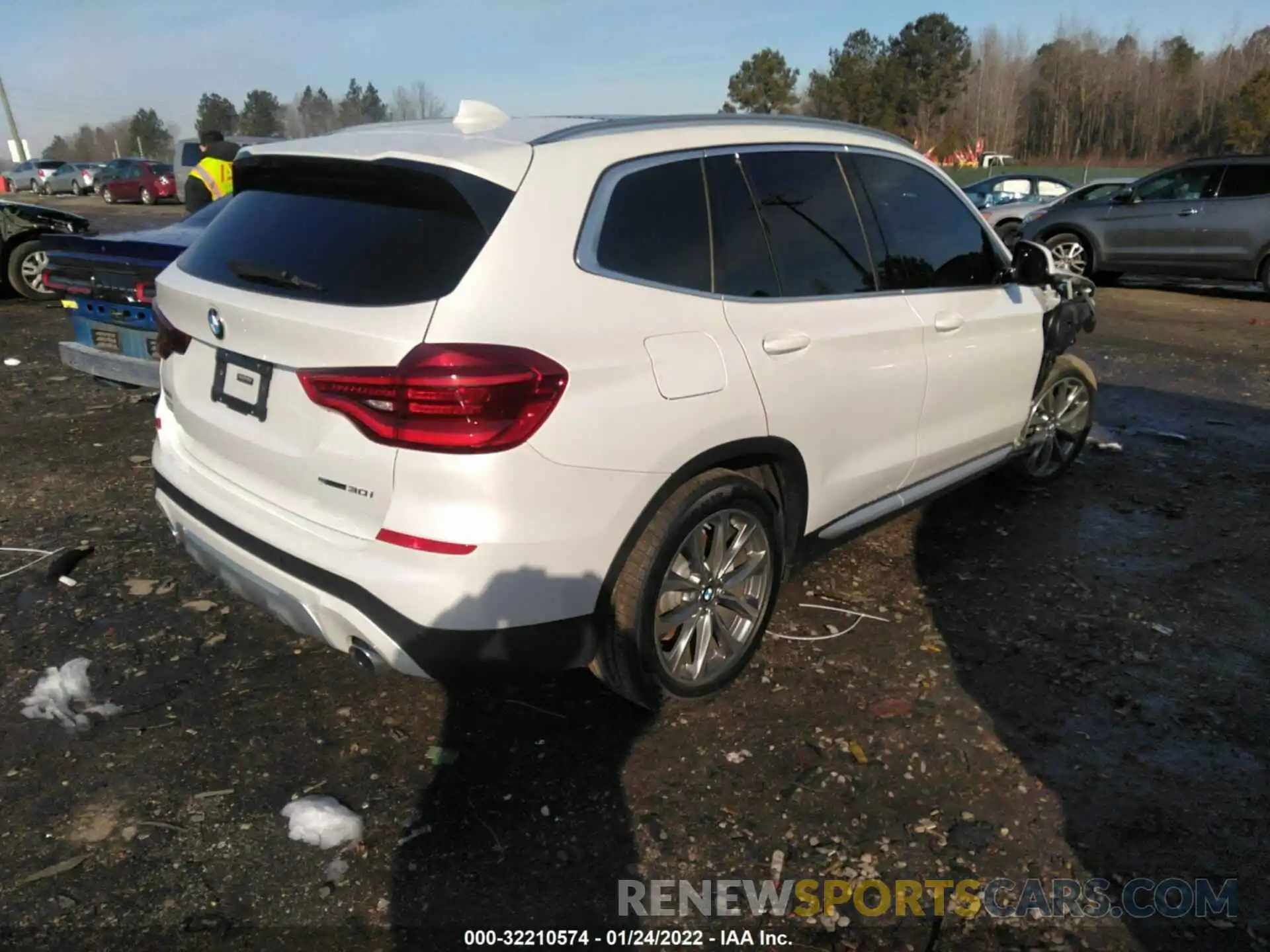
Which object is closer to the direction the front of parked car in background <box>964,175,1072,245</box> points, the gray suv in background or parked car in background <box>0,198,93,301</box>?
the parked car in background

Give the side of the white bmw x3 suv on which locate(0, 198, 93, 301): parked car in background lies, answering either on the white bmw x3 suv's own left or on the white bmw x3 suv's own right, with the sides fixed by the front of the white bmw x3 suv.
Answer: on the white bmw x3 suv's own left

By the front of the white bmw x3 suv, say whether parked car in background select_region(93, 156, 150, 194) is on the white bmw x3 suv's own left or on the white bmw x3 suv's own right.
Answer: on the white bmw x3 suv's own left

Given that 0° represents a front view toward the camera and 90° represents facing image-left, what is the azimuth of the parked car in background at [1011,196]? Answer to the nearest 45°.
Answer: approximately 45°

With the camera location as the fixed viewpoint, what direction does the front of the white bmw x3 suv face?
facing away from the viewer and to the right of the viewer

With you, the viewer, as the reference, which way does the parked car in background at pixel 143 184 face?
facing away from the viewer and to the left of the viewer

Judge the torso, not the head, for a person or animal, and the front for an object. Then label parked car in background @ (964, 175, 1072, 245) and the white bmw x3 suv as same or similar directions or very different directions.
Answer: very different directions

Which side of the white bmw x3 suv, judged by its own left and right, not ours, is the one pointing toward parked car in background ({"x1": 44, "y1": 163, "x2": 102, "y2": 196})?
left

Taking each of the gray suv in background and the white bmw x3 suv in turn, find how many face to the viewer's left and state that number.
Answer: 1

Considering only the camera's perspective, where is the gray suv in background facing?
facing to the left of the viewer
